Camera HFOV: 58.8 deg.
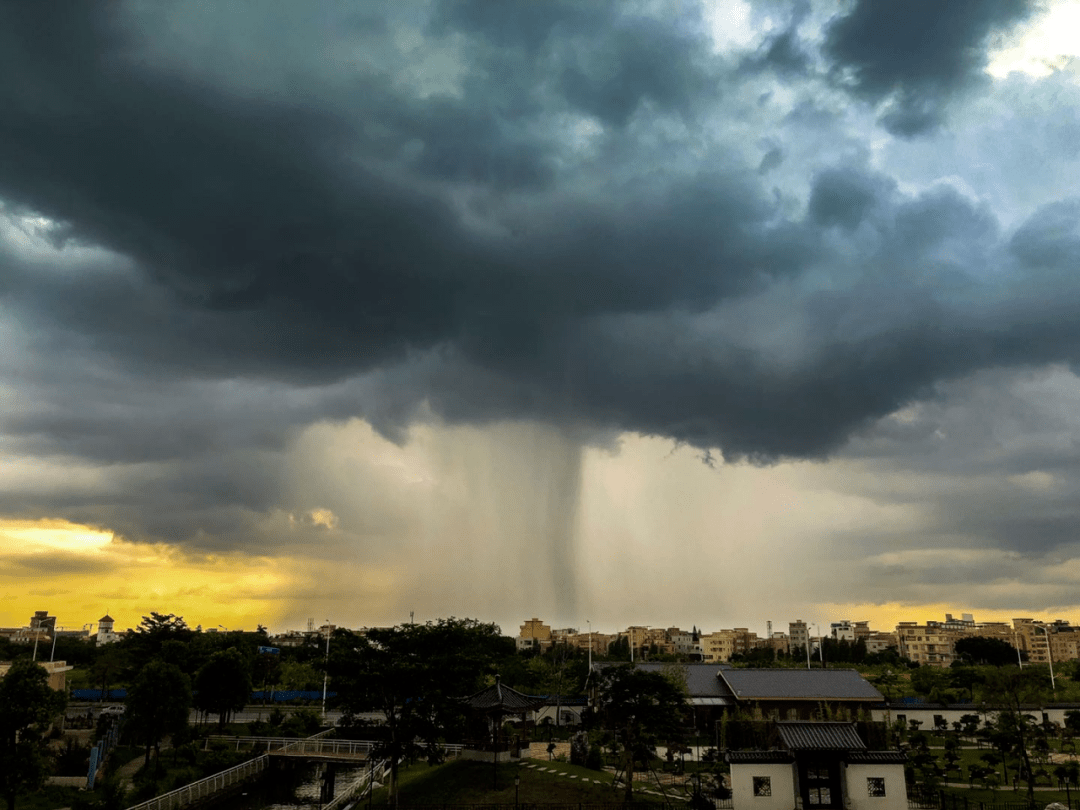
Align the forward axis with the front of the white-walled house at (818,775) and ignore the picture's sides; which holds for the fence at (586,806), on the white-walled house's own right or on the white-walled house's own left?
on the white-walled house's own right

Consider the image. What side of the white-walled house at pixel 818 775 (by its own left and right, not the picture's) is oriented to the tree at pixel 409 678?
right

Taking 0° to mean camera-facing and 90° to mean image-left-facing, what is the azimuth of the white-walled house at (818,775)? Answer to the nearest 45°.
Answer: approximately 0°

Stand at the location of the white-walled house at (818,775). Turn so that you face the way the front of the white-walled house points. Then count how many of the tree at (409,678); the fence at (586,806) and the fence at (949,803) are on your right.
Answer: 2

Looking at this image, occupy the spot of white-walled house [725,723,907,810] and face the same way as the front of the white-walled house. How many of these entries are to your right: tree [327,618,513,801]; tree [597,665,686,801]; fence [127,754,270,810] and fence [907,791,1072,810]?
3

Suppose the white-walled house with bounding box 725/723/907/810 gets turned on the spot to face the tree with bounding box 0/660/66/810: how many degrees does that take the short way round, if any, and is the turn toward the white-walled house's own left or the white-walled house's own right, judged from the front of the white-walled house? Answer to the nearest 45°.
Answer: approximately 45° to the white-walled house's own right

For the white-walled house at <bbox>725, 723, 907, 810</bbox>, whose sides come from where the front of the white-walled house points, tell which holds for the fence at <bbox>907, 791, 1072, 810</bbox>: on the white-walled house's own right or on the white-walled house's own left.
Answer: on the white-walled house's own left
